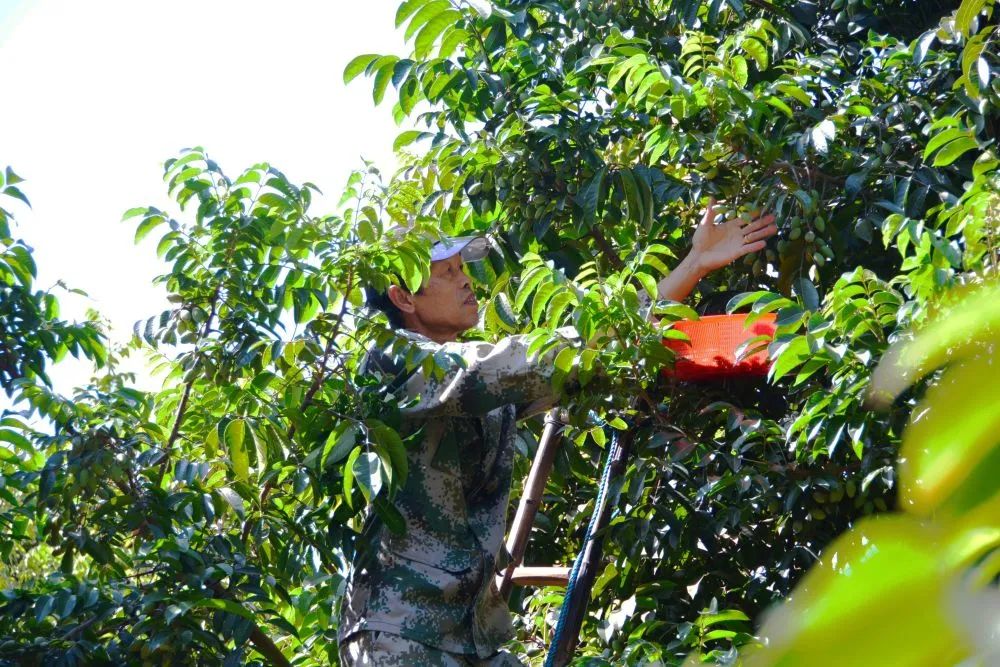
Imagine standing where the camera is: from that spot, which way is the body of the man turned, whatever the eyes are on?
to the viewer's right

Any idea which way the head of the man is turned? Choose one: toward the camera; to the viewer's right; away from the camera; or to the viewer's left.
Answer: to the viewer's right
